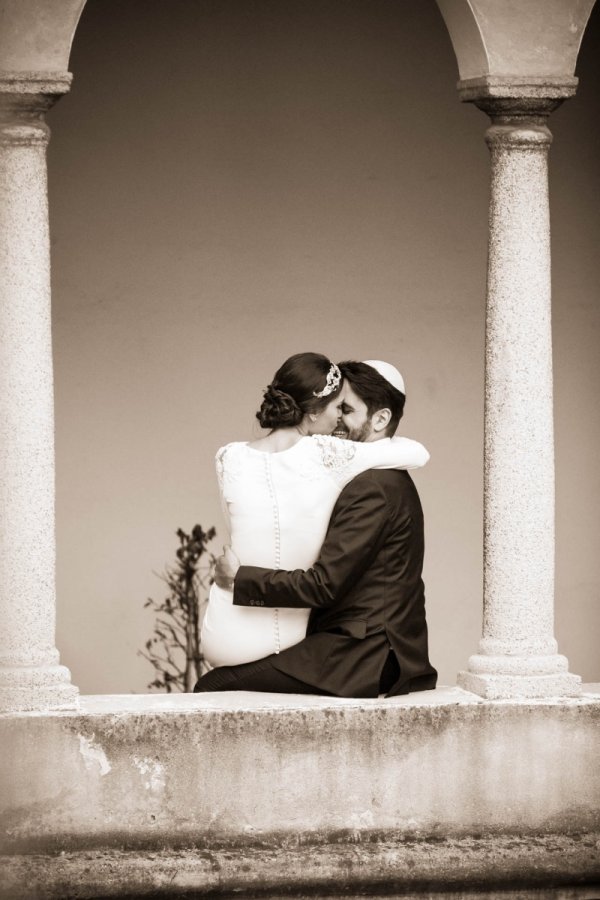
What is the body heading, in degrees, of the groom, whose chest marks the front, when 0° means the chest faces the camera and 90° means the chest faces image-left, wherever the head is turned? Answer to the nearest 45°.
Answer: approximately 90°

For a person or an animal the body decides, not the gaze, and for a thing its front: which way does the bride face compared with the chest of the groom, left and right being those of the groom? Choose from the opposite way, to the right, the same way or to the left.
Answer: to the right

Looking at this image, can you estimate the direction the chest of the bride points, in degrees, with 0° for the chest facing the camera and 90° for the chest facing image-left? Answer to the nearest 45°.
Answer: approximately 180°

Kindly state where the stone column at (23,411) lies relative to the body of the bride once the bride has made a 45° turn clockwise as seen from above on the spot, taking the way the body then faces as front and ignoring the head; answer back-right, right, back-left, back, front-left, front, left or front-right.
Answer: back-left

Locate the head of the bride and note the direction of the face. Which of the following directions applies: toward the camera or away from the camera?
away from the camera
